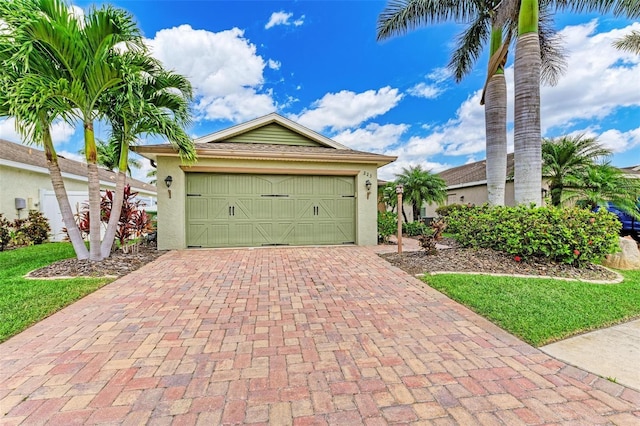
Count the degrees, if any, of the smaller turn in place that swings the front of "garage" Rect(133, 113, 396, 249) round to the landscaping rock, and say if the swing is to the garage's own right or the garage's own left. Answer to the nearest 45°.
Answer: approximately 45° to the garage's own left

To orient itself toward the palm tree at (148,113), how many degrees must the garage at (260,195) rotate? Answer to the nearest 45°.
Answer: approximately 45° to its right

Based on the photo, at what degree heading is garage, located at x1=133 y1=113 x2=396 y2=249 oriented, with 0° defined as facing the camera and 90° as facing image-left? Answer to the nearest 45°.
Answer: approximately 0°

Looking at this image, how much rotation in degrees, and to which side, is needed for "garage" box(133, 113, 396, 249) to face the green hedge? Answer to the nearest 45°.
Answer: approximately 45° to its left

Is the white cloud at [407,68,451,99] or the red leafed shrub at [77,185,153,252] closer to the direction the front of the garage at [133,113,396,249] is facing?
the red leafed shrub

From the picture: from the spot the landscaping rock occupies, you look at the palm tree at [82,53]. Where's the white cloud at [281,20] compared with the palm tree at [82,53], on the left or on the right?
right

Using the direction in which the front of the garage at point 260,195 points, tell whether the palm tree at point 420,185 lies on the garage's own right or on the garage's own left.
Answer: on the garage's own left

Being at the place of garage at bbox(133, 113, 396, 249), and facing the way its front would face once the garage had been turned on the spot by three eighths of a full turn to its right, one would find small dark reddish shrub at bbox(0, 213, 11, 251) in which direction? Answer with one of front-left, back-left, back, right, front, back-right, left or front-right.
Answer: front-left

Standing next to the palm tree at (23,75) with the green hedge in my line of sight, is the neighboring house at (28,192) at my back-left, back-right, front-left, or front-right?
back-left

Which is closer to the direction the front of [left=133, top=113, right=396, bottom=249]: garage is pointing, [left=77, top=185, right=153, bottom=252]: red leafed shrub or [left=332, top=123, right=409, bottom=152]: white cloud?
the red leafed shrub

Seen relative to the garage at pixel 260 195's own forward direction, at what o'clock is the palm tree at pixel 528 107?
The palm tree is roughly at 10 o'clock from the garage.
